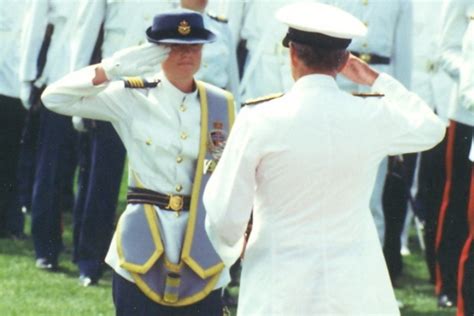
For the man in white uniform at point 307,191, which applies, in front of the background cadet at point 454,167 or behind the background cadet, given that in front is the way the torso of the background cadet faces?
in front

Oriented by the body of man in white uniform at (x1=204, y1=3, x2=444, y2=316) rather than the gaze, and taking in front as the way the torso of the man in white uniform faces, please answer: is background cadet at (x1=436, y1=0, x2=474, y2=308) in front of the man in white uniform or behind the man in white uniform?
in front

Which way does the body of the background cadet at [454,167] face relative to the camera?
toward the camera

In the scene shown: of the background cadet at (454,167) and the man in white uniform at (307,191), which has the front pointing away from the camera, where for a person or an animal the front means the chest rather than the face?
the man in white uniform

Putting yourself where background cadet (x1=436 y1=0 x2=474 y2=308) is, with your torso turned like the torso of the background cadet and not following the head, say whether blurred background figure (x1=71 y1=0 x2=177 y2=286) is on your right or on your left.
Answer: on your right

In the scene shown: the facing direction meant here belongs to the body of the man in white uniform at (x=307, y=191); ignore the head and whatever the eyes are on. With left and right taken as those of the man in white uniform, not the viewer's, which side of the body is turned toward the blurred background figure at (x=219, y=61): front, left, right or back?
front

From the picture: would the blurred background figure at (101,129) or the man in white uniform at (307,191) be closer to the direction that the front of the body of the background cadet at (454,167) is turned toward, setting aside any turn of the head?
the man in white uniform

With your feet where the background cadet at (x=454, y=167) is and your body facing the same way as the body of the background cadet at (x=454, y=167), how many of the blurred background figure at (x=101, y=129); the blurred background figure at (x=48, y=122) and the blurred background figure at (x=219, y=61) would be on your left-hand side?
0

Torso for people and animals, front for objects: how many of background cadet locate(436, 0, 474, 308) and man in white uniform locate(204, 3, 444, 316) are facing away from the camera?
1

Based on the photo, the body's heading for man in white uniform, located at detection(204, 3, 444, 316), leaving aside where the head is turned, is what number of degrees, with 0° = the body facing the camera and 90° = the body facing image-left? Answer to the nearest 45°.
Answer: approximately 180°

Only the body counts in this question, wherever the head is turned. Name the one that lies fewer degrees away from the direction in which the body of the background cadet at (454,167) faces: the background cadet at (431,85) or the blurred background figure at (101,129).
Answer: the blurred background figure

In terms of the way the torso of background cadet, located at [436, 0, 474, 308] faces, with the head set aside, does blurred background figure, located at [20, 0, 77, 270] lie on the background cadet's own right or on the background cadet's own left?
on the background cadet's own right

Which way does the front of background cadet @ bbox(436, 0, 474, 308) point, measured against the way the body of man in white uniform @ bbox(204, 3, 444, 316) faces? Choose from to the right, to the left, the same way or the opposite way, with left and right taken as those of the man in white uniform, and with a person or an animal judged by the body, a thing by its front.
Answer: the opposite way
